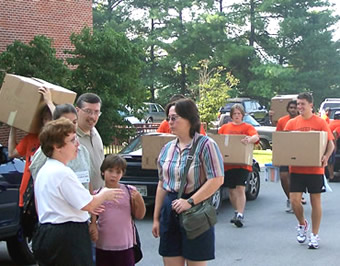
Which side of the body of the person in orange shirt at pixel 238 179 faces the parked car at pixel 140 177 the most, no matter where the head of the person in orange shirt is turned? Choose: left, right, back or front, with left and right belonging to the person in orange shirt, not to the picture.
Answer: right

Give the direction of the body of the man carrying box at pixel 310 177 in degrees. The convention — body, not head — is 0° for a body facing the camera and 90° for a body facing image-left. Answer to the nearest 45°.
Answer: approximately 0°

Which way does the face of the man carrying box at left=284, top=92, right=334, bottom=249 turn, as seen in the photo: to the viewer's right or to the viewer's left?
to the viewer's left

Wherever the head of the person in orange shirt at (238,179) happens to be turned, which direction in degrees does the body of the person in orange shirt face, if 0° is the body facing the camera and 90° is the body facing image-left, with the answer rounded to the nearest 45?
approximately 0°

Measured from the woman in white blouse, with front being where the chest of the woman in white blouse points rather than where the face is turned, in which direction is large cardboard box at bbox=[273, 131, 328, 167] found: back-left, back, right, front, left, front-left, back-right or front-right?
front-left

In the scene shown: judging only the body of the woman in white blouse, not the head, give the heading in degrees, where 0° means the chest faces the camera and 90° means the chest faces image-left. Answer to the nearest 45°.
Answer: approximately 270°

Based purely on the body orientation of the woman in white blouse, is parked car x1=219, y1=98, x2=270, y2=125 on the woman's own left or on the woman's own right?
on the woman's own left

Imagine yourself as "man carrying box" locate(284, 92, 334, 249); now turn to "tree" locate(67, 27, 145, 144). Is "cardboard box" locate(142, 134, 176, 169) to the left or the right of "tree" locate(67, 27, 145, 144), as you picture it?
left
